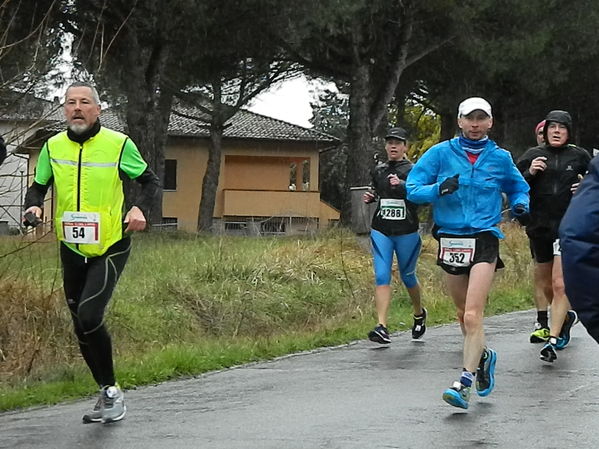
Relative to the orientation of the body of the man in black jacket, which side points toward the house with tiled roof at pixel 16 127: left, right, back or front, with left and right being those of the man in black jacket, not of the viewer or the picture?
right

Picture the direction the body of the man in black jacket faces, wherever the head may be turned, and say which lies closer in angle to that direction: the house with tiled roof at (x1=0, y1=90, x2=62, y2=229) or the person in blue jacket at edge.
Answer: the person in blue jacket at edge

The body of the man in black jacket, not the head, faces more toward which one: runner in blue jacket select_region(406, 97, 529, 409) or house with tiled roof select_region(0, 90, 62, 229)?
the runner in blue jacket

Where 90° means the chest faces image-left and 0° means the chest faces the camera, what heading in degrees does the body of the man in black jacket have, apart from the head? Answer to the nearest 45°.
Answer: approximately 0°

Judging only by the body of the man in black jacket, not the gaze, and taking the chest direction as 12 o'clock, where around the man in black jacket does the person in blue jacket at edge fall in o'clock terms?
The person in blue jacket at edge is roughly at 12 o'clock from the man in black jacket.

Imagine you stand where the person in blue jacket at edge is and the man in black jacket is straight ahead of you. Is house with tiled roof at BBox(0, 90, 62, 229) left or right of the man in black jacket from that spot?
left
